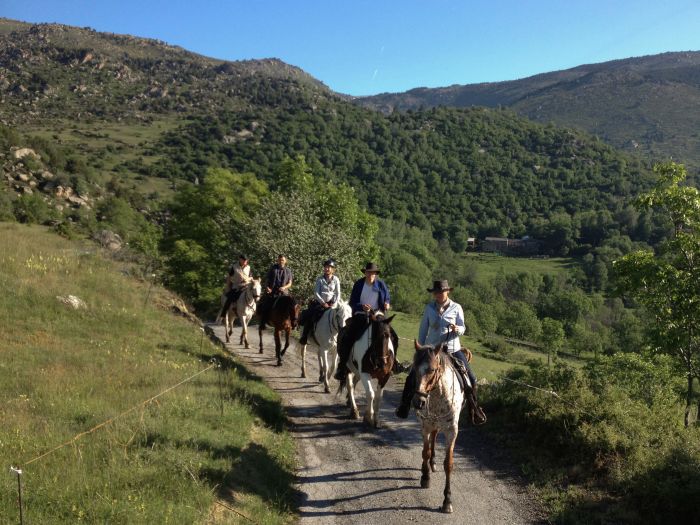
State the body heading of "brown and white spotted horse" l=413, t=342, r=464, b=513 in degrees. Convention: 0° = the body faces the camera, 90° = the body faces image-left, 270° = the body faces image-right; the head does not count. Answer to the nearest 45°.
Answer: approximately 0°

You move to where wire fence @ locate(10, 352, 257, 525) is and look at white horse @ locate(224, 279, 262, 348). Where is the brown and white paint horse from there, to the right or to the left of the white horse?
right

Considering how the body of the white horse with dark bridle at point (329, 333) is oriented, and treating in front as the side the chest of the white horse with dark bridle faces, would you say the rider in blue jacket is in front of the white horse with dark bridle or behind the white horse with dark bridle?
in front
